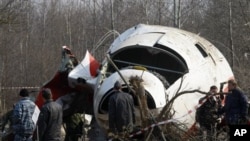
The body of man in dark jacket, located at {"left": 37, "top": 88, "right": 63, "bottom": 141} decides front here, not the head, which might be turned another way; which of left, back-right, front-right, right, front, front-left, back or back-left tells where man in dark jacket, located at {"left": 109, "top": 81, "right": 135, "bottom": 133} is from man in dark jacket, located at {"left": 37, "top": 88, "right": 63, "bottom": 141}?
back-right

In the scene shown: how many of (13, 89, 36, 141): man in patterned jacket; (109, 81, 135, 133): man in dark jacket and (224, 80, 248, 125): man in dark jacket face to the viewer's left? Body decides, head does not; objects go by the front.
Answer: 1

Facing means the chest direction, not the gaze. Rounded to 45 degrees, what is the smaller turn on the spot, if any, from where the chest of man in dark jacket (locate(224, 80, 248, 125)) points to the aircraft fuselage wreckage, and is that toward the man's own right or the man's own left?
0° — they already face it

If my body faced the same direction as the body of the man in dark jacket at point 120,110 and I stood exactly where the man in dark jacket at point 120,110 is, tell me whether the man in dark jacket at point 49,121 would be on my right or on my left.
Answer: on my left

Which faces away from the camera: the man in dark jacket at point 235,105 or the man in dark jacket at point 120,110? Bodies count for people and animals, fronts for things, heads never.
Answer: the man in dark jacket at point 120,110

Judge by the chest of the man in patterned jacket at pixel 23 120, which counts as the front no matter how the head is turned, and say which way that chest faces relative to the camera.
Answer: away from the camera

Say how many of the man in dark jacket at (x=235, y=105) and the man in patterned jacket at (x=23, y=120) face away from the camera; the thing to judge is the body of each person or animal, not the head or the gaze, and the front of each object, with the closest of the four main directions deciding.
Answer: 1

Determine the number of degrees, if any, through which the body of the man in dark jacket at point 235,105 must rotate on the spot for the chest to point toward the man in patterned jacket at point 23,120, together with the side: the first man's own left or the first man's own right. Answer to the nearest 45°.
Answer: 0° — they already face them

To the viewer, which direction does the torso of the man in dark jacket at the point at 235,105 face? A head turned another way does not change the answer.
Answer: to the viewer's left

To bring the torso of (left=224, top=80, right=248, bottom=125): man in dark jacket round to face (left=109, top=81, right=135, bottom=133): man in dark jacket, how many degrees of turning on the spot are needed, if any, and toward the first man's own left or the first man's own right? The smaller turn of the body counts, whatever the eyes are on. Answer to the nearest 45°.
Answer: approximately 45° to the first man's own left

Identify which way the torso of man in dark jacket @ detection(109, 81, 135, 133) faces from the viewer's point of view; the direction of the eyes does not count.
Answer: away from the camera
